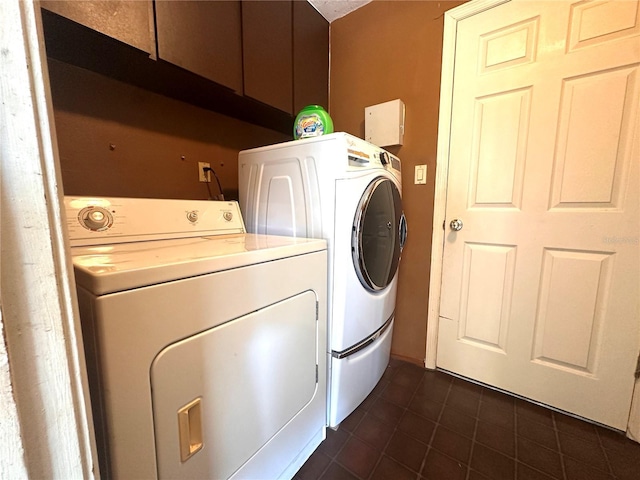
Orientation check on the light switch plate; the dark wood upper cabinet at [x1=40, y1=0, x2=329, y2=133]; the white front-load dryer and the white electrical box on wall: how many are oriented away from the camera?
0

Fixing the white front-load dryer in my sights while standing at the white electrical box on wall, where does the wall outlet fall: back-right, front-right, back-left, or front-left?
front-right

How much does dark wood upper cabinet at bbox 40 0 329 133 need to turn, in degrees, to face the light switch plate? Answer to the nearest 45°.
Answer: approximately 45° to its left

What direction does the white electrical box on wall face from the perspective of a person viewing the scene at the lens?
facing the viewer and to the left of the viewer

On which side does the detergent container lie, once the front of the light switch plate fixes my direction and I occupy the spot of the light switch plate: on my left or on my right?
on my right

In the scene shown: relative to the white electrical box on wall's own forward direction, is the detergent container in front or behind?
in front

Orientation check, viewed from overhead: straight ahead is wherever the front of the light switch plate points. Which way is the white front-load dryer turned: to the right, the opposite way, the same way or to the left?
to the left

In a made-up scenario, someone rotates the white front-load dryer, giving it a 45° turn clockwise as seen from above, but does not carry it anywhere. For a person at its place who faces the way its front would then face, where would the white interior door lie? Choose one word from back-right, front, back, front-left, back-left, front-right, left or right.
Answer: left

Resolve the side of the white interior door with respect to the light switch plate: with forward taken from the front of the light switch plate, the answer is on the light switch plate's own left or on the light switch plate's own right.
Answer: on the light switch plate's own left

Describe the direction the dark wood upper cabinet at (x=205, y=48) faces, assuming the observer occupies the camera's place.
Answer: facing the viewer and to the right of the viewer

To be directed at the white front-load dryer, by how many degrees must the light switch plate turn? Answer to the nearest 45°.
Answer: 0° — it already faces it

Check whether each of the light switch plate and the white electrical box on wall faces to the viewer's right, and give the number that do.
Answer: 0

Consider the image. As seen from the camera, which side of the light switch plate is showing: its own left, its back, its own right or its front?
front

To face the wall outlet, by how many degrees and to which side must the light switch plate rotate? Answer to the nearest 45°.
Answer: approximately 45° to its right
